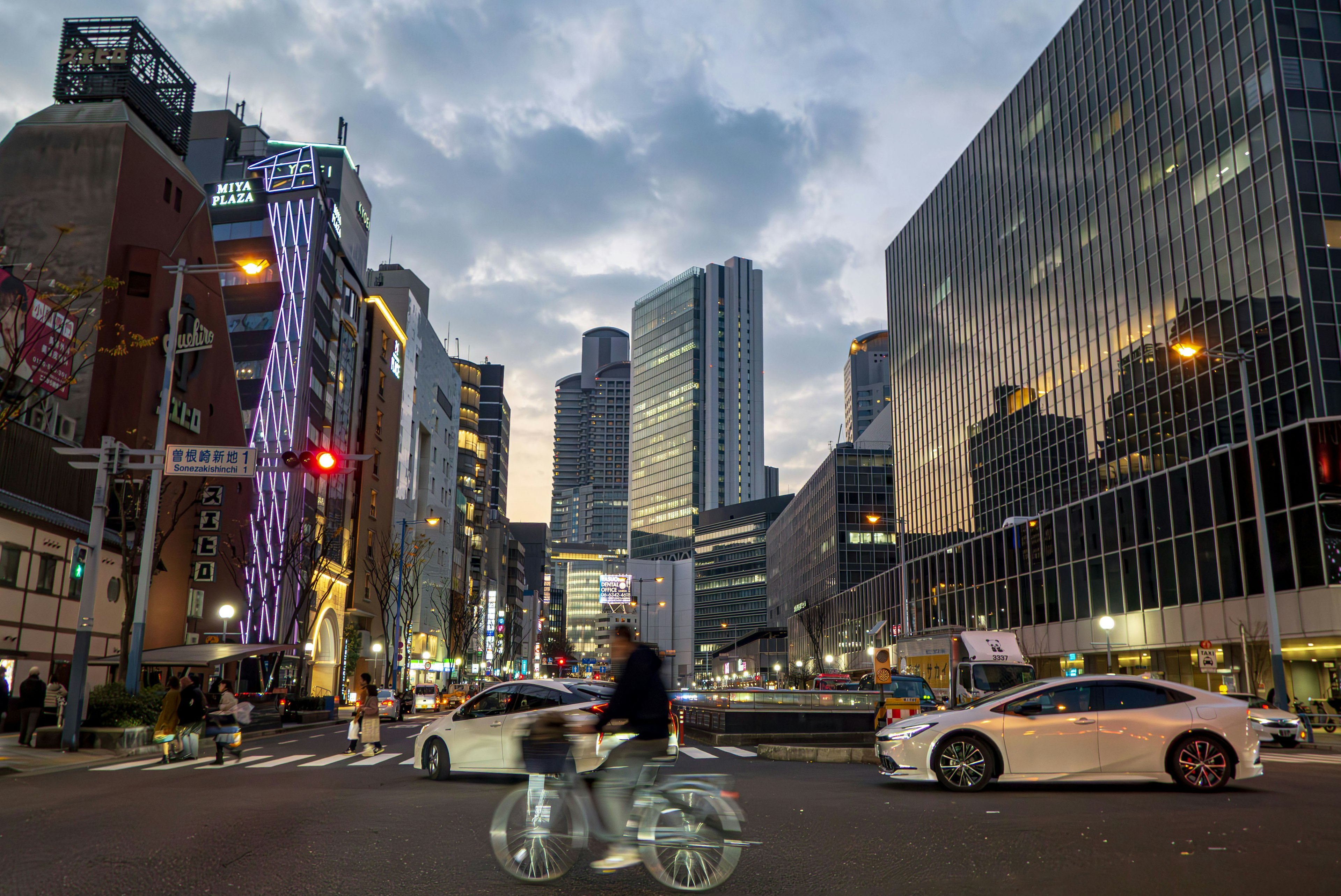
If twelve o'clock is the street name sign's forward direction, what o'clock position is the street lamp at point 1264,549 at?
The street lamp is roughly at 9 o'clock from the street name sign.

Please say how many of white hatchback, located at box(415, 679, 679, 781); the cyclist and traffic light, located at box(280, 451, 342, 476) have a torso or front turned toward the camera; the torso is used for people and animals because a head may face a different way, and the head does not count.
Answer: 1

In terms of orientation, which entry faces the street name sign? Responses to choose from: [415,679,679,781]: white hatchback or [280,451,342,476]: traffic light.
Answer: the white hatchback

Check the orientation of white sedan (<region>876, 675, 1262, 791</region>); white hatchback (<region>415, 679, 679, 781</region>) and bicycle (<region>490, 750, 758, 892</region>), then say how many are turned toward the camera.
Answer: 0

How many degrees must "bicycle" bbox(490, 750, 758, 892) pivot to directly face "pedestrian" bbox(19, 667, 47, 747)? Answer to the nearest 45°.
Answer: approximately 45° to its right

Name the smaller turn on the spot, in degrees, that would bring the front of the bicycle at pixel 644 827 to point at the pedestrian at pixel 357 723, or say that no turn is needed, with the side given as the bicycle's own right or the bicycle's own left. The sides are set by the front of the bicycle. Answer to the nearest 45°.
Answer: approximately 90° to the bicycle's own right

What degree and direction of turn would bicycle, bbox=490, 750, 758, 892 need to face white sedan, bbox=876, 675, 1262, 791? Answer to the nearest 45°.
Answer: approximately 135° to its right

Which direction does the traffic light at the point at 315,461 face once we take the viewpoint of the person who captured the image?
facing the viewer

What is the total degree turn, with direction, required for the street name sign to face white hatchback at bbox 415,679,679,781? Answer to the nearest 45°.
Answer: approximately 45° to its left

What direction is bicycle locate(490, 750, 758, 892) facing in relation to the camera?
to the viewer's left

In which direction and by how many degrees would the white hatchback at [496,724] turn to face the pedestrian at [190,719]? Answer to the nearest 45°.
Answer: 0° — it already faces them

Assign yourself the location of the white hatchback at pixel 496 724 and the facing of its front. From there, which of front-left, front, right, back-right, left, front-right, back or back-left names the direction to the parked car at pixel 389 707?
front-right

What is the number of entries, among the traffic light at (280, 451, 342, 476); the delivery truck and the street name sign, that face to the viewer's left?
0

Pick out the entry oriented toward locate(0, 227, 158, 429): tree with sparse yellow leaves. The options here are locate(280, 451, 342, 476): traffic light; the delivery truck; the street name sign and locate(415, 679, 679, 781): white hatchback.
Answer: the white hatchback

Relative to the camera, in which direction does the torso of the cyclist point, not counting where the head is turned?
to the viewer's left

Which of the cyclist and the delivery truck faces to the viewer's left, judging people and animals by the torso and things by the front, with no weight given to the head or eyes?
the cyclist

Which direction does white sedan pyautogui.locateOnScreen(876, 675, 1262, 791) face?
to the viewer's left

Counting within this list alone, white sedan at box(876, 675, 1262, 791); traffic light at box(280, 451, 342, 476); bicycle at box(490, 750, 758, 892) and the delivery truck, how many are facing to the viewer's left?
2

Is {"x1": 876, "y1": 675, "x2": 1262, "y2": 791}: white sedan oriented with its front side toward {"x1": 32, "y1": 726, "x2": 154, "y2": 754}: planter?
yes
